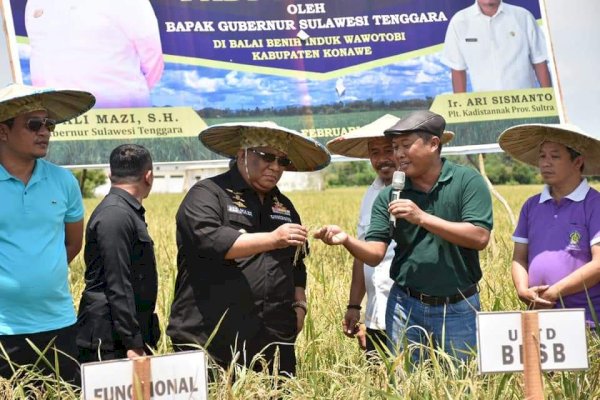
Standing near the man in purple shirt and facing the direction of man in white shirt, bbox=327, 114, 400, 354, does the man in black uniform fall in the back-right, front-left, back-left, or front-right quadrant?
front-left

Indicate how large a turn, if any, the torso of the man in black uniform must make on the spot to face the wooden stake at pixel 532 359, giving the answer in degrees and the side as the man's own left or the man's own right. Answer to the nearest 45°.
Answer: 0° — they already face it

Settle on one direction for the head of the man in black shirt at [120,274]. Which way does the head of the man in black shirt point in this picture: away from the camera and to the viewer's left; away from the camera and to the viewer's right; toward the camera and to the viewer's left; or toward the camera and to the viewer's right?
away from the camera and to the viewer's right

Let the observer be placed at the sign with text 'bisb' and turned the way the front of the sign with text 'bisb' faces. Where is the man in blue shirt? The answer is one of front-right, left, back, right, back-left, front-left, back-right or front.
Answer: right

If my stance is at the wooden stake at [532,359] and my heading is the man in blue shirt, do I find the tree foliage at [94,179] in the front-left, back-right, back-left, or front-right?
front-right

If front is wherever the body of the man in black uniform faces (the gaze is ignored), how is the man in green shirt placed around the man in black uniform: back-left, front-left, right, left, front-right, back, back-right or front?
front-left

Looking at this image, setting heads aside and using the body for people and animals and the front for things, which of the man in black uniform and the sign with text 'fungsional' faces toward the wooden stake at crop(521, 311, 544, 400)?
the man in black uniform

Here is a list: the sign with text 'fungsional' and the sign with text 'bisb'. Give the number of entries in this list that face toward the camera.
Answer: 2

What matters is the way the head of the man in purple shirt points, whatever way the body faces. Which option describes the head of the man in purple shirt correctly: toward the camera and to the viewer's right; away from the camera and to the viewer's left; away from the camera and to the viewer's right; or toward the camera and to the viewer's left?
toward the camera and to the viewer's left

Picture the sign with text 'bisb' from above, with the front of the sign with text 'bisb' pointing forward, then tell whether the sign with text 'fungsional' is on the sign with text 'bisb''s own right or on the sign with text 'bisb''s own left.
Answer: on the sign with text 'bisb''s own right

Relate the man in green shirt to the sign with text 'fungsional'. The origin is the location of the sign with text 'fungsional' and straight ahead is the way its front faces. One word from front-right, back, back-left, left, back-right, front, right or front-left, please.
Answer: back-left

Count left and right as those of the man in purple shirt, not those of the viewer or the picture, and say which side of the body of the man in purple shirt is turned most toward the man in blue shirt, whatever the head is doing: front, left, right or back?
front

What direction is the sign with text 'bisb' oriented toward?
toward the camera

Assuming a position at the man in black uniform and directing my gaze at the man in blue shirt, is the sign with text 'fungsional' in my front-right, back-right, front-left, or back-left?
front-left
